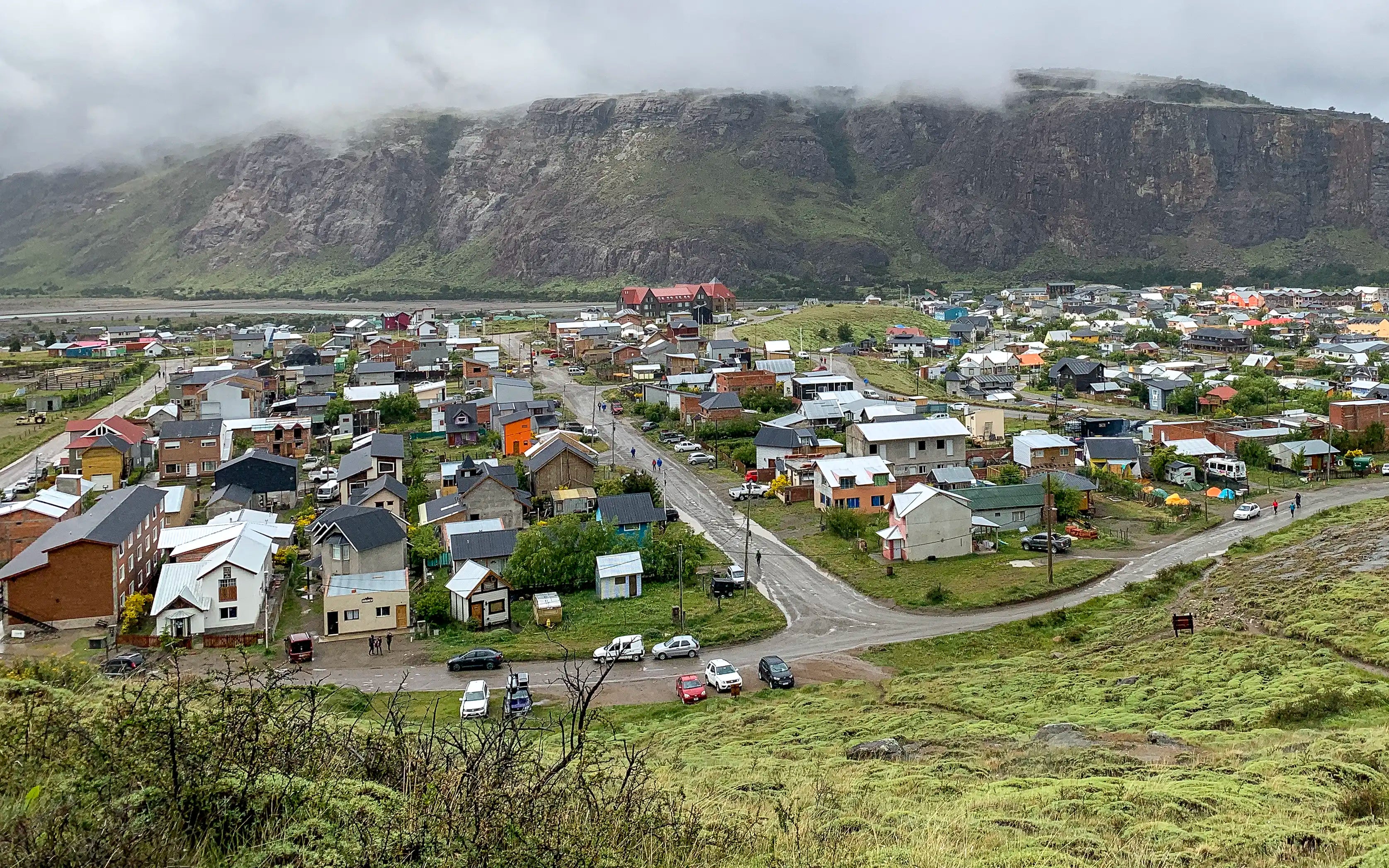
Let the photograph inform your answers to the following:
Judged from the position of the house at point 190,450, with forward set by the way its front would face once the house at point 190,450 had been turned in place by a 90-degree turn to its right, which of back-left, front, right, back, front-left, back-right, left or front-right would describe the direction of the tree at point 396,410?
back-right

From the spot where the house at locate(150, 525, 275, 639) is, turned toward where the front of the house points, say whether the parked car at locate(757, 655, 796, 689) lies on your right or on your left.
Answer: on your left

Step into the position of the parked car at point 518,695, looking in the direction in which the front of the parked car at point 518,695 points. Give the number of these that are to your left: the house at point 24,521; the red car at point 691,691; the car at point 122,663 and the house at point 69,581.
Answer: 1

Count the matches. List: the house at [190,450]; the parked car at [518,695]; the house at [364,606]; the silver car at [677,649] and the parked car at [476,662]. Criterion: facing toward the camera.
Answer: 3

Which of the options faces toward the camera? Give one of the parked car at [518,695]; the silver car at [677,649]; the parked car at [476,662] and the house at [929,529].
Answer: the parked car at [518,695]

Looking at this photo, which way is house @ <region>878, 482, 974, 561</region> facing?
to the viewer's left

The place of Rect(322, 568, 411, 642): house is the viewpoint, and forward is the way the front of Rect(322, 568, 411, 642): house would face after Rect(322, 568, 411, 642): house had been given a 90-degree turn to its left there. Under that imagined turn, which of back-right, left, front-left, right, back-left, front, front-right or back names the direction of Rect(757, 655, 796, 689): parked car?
front-right

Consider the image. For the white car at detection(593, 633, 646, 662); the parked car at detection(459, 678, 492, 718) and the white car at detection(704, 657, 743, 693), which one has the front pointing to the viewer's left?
the white car at detection(593, 633, 646, 662)

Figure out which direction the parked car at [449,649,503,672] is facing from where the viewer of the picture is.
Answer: facing to the left of the viewer

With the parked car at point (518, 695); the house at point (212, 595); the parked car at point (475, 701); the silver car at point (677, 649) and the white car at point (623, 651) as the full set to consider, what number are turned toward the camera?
3

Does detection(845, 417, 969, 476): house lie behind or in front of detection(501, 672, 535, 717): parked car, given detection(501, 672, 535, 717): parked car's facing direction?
behind
